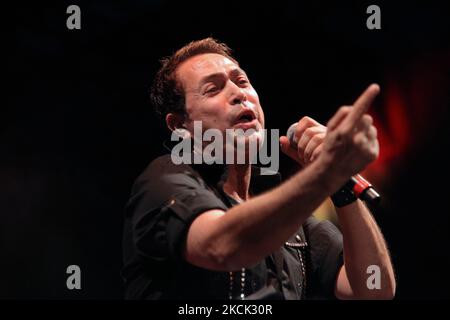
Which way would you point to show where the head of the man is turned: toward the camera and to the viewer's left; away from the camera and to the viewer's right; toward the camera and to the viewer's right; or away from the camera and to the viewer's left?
toward the camera and to the viewer's right

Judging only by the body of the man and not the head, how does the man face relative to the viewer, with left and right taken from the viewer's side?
facing the viewer and to the right of the viewer
